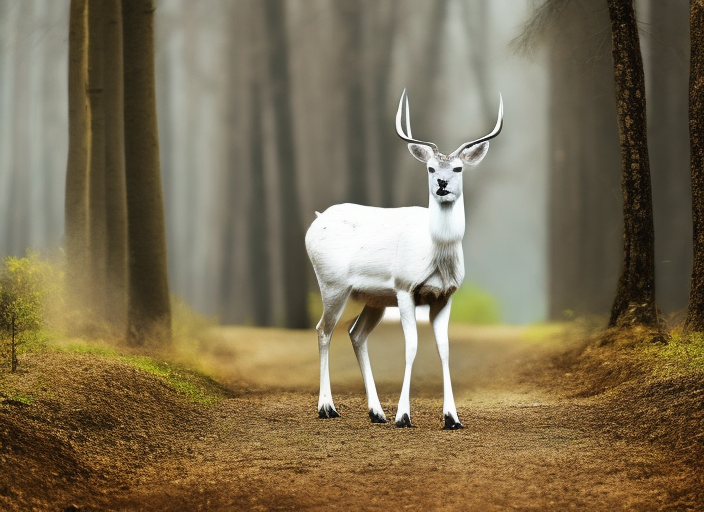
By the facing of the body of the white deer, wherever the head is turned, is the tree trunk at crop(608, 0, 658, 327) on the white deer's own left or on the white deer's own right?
on the white deer's own left

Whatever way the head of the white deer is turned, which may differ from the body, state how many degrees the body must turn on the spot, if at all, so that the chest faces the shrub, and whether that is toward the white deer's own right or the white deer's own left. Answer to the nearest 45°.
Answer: approximately 135° to the white deer's own right

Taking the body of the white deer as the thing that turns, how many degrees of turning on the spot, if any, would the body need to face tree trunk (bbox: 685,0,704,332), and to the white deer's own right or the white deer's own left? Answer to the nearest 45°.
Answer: approximately 90° to the white deer's own left

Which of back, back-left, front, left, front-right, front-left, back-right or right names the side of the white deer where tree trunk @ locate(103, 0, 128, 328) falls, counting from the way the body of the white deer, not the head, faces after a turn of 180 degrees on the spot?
front

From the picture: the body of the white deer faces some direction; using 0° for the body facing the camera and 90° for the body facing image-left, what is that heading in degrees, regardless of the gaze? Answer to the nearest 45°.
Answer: approximately 315°

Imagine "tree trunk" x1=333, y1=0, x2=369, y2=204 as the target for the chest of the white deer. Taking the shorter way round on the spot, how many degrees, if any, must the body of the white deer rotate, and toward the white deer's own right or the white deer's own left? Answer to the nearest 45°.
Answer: approximately 135° to the white deer's own left

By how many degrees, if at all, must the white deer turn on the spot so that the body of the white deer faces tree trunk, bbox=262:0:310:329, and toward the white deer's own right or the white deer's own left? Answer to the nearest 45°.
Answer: approximately 135° to the white deer's own left

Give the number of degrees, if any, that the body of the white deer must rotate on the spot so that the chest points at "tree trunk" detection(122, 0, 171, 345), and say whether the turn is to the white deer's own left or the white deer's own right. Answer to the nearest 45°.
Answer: approximately 180°

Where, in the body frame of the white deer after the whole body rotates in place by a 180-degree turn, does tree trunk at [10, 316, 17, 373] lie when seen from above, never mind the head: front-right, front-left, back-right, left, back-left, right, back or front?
front-left

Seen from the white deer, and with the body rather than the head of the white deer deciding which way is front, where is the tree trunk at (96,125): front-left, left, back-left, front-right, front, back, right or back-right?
back

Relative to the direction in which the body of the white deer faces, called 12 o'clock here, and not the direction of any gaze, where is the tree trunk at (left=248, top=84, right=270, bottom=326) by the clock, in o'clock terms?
The tree trunk is roughly at 7 o'clock from the white deer.
